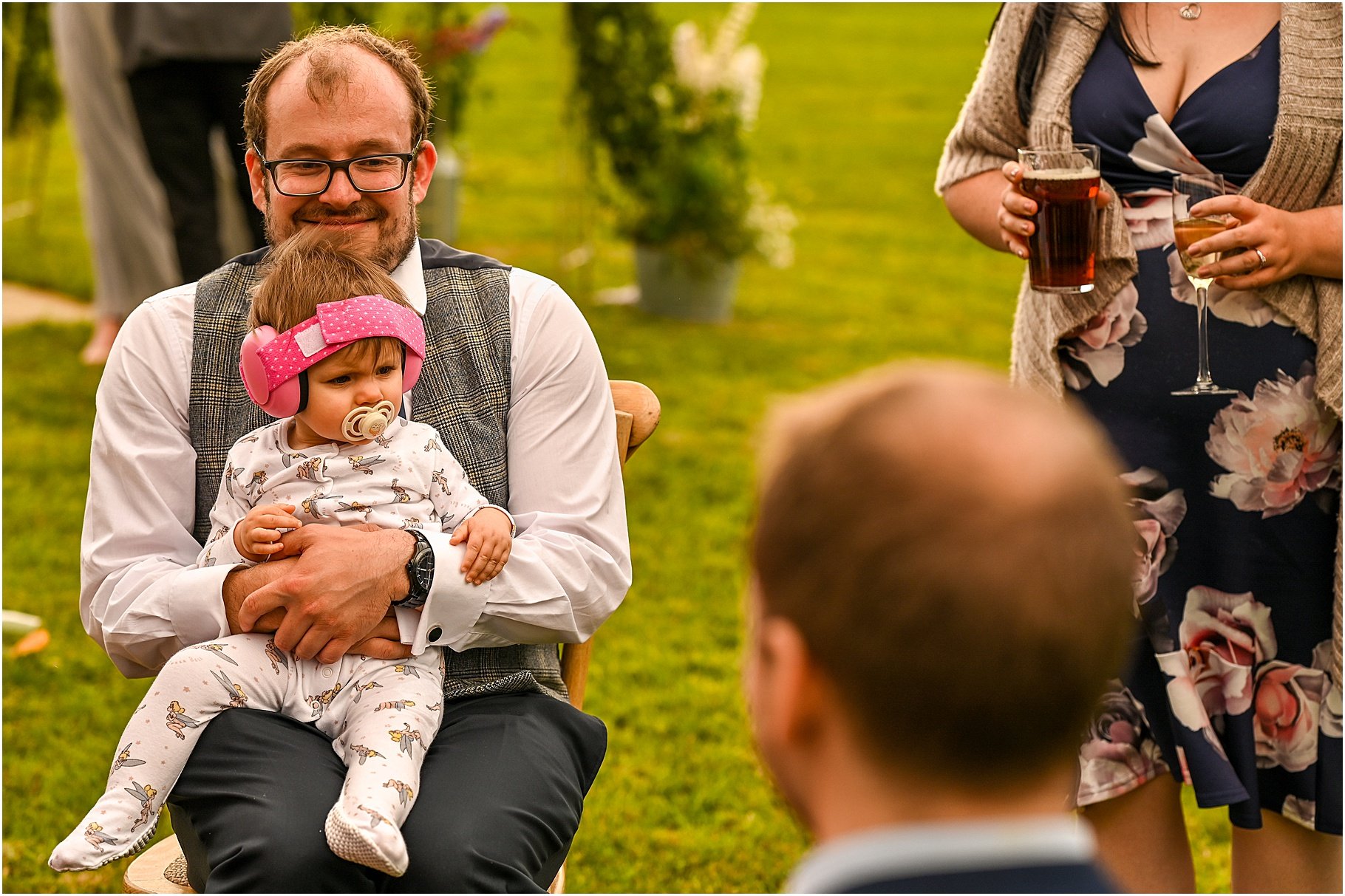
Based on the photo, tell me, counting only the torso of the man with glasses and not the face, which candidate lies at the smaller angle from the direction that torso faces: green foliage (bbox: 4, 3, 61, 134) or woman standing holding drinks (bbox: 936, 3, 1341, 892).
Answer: the woman standing holding drinks

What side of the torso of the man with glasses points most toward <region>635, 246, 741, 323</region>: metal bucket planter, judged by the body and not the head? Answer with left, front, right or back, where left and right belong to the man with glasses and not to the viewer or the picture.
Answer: back

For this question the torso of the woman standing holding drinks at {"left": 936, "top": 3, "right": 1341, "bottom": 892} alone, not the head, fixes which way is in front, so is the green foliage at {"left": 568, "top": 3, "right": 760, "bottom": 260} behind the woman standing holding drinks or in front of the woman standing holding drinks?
behind

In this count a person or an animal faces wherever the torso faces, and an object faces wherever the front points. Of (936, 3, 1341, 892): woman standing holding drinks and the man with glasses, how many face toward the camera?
2

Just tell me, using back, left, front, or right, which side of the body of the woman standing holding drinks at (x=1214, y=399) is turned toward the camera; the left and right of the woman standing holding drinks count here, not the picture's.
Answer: front

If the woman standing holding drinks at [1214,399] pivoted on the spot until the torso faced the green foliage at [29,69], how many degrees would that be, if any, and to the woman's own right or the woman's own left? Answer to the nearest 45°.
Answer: approximately 135° to the woman's own right

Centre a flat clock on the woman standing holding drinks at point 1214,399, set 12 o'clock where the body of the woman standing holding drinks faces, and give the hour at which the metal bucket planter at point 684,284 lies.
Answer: The metal bucket planter is roughly at 5 o'clock from the woman standing holding drinks.

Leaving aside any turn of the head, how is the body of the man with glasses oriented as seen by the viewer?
toward the camera

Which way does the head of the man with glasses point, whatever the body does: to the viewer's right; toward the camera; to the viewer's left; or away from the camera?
toward the camera

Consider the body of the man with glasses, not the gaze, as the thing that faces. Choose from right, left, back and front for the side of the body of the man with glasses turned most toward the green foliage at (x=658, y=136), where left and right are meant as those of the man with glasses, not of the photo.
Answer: back

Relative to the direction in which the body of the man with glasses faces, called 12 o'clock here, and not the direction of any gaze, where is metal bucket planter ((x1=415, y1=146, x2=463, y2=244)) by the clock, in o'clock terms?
The metal bucket planter is roughly at 6 o'clock from the man with glasses.

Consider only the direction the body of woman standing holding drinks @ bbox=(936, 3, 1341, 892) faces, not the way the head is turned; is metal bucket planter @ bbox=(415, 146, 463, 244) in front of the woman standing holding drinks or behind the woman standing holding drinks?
behind
